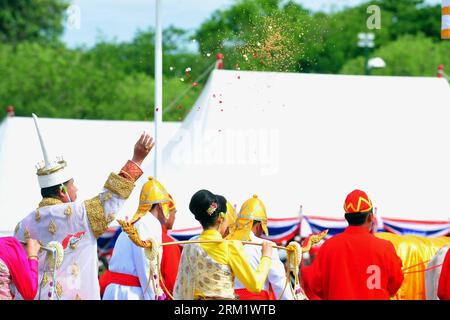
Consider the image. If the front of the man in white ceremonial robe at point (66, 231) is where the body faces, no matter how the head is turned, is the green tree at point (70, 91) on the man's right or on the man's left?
on the man's left

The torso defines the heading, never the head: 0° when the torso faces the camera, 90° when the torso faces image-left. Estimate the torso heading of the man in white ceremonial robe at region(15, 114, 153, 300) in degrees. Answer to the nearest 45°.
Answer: approximately 225°

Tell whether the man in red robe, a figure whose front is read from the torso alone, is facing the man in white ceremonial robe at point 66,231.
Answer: no

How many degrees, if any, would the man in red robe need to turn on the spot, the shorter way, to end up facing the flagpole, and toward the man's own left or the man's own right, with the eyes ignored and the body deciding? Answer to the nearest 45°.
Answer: approximately 45° to the man's own left

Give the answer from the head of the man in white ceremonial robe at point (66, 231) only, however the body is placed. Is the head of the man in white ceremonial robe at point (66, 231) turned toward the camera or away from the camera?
away from the camera

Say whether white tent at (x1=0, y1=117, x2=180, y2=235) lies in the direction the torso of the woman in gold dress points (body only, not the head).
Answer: no

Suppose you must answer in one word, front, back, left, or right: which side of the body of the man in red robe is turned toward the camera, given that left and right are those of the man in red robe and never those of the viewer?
back

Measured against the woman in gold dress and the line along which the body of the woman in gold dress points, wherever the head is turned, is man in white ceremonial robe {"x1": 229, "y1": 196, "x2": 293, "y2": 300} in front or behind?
in front

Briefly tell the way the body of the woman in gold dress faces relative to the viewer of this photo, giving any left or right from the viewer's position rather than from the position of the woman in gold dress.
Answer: facing away from the viewer and to the right of the viewer

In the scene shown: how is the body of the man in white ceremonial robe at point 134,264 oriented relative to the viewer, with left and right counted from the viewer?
facing away from the viewer and to the right of the viewer
